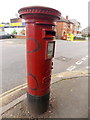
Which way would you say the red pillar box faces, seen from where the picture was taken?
facing the viewer and to the right of the viewer
